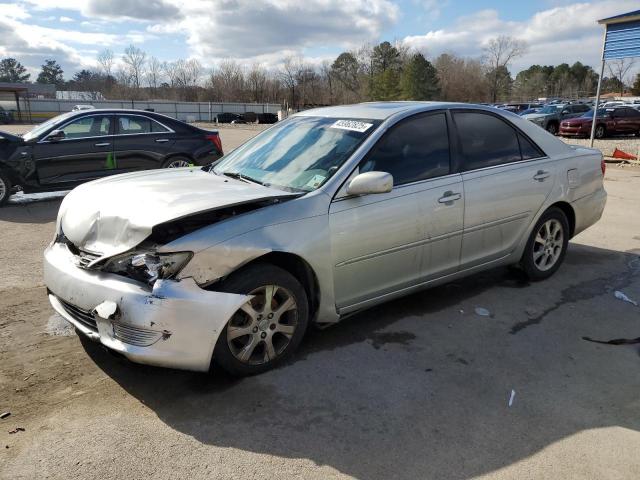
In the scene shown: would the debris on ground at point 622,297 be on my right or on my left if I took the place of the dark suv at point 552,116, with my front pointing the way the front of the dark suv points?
on my left

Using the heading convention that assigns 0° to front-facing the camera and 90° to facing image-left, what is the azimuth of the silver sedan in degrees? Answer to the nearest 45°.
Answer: approximately 45°

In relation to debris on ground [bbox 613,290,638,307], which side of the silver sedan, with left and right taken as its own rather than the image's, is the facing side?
back

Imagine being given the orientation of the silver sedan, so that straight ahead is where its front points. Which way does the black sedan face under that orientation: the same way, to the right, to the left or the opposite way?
the same way

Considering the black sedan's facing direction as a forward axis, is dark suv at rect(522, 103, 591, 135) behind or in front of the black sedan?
behind

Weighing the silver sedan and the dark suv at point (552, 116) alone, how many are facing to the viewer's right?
0

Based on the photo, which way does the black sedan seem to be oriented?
to the viewer's left

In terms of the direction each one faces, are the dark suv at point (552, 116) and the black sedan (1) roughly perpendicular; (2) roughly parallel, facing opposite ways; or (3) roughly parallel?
roughly parallel

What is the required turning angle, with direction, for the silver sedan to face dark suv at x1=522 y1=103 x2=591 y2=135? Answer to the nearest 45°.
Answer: approximately 180°

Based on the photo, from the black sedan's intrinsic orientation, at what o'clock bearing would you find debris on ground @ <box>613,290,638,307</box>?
The debris on ground is roughly at 8 o'clock from the black sedan.

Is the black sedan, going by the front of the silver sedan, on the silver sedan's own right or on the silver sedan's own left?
on the silver sedan's own right

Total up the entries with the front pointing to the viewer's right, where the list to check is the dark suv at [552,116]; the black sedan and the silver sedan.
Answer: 0

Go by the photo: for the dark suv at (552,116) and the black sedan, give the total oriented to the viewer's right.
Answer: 0

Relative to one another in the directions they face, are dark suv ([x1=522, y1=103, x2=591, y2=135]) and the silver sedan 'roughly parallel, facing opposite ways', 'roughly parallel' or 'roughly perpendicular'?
roughly parallel

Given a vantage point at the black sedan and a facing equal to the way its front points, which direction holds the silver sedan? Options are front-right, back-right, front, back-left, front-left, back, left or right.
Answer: left

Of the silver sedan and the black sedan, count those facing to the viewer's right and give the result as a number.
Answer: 0

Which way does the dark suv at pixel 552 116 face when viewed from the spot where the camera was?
facing the viewer and to the left of the viewer
